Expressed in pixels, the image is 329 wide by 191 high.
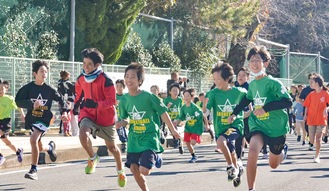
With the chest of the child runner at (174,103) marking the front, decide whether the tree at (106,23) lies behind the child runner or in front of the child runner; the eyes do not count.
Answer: behind

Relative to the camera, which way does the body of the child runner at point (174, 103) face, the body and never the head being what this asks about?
toward the camera

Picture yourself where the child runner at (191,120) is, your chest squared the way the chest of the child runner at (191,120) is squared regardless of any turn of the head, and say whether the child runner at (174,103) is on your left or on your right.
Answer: on your right

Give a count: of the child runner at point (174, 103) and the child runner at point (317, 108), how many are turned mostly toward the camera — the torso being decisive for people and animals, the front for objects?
2

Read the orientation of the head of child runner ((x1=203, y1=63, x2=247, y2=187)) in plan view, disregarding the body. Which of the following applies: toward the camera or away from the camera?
toward the camera

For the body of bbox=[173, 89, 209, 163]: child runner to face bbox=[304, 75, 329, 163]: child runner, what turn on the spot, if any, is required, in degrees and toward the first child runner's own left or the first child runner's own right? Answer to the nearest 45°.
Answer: approximately 135° to the first child runner's own left

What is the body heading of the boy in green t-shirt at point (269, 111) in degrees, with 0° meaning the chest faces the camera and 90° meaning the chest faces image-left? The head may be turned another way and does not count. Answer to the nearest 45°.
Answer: approximately 45°
